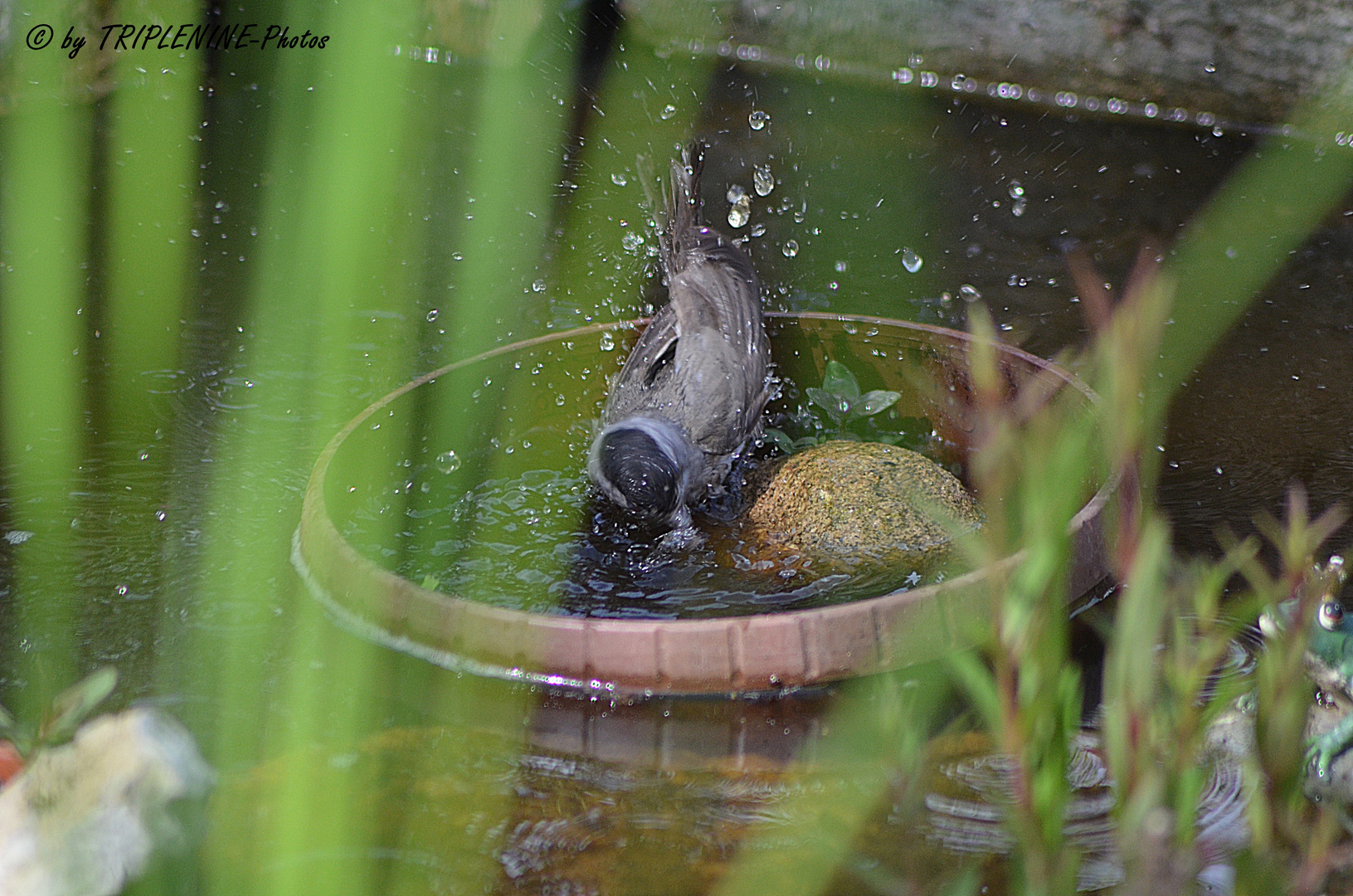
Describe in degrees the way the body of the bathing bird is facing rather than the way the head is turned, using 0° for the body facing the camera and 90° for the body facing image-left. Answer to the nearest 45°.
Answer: approximately 0°

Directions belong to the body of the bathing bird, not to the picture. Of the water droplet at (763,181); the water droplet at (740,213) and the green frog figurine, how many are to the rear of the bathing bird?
2

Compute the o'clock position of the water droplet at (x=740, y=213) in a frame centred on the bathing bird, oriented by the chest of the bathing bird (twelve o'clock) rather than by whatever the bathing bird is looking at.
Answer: The water droplet is roughly at 6 o'clock from the bathing bird.

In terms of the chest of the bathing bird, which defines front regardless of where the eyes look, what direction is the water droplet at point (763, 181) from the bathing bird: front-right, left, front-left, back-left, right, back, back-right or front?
back

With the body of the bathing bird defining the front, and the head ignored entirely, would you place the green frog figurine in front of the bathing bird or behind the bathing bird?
in front

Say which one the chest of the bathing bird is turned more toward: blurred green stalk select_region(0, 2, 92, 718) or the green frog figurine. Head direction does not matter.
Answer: the blurred green stalk

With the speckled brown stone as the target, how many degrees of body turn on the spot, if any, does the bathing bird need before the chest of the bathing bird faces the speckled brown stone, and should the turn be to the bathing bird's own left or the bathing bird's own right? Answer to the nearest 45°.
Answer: approximately 45° to the bathing bird's own left

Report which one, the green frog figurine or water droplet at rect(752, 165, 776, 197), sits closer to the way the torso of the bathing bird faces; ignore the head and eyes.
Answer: the green frog figurine

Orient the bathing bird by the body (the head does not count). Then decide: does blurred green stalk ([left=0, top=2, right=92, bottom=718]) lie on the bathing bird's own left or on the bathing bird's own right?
on the bathing bird's own right
